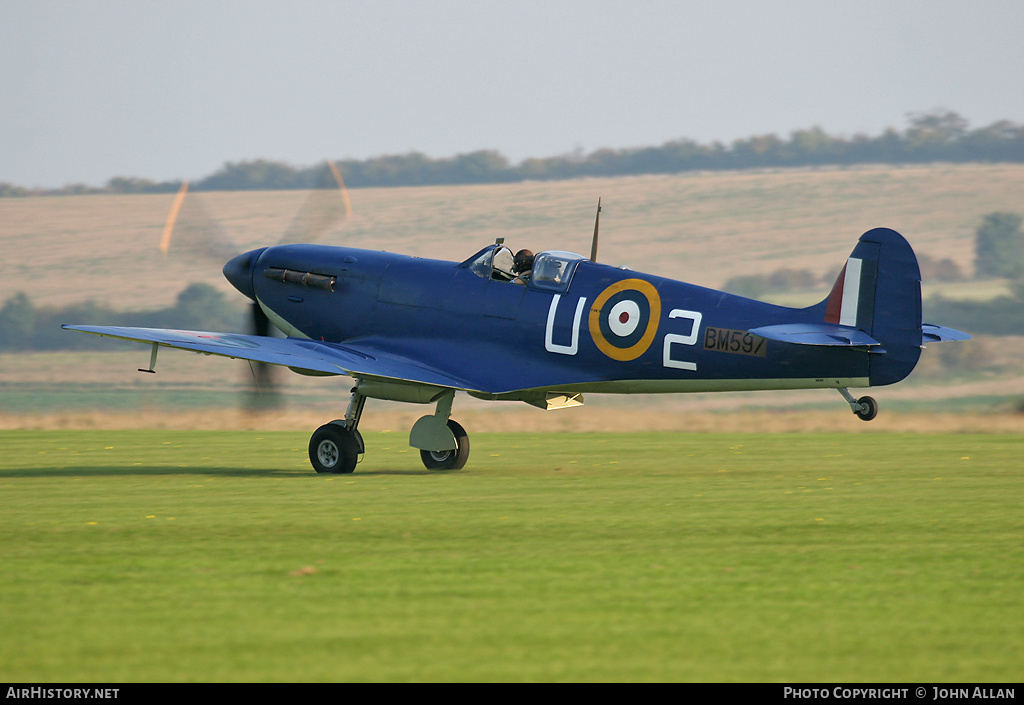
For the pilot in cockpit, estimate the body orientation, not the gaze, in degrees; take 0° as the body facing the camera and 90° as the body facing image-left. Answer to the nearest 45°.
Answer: approximately 90°

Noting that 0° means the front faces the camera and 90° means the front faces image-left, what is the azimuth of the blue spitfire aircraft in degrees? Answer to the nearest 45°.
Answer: approximately 135°
